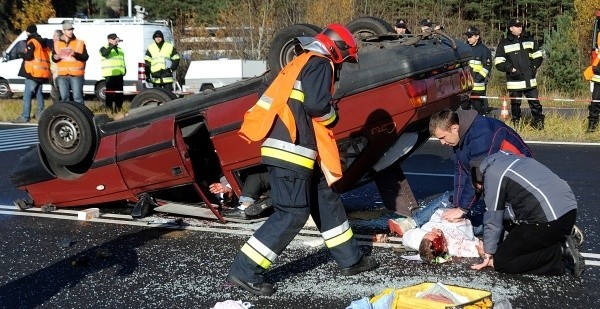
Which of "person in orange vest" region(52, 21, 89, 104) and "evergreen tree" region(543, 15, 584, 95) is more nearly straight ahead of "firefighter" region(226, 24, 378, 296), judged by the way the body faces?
the evergreen tree

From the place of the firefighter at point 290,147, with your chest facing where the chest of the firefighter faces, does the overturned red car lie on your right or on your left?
on your left

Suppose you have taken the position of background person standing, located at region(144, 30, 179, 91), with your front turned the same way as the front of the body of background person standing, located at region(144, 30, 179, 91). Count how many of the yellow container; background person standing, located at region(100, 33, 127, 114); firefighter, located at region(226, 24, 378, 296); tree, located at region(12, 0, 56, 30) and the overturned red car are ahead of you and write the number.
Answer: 3

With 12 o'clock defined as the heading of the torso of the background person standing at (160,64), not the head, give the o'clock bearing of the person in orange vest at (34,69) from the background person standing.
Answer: The person in orange vest is roughly at 3 o'clock from the background person standing.

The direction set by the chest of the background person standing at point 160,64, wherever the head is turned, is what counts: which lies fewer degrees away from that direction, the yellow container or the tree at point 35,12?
the yellow container

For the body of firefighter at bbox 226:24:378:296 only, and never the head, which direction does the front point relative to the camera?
to the viewer's right

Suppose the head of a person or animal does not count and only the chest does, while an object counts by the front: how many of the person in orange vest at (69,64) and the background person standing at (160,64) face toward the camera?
2

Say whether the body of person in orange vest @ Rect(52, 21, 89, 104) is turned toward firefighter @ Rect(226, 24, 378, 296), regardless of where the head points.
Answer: yes
